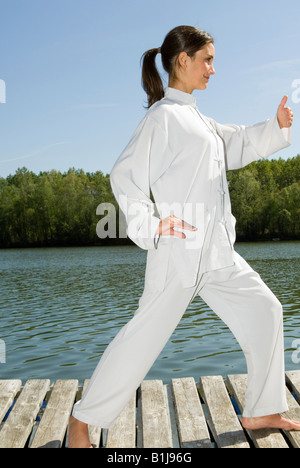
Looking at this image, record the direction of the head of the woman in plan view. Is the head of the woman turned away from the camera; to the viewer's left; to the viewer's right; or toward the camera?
to the viewer's right

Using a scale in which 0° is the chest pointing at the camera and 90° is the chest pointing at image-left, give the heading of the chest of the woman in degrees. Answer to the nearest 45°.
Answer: approximately 270°
